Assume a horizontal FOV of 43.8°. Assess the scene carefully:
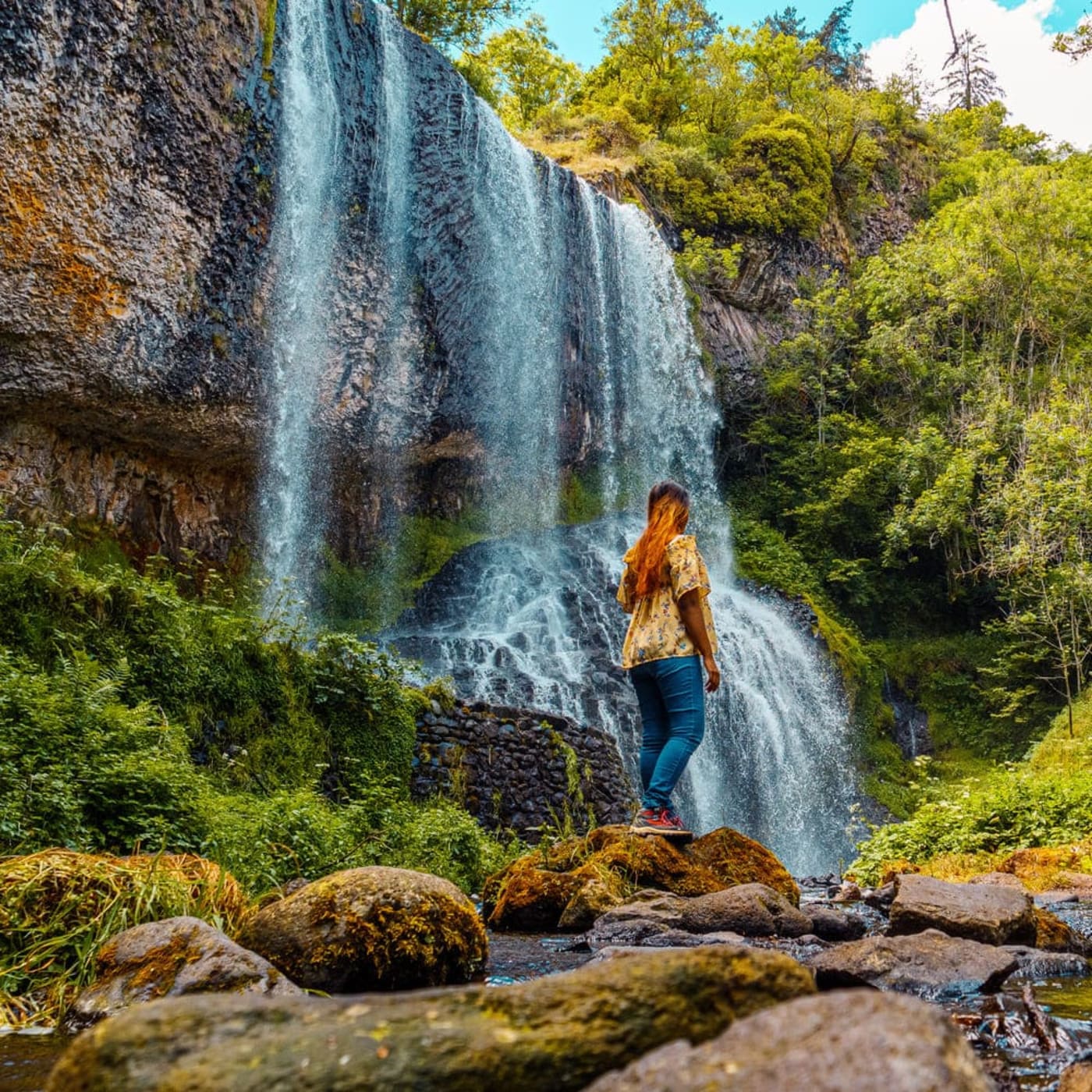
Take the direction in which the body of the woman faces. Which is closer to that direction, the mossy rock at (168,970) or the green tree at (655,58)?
the green tree

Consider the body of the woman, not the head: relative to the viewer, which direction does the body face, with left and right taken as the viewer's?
facing away from the viewer and to the right of the viewer

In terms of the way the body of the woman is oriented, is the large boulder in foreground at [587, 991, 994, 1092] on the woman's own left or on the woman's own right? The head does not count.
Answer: on the woman's own right

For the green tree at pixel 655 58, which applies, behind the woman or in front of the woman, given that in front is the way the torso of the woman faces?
in front

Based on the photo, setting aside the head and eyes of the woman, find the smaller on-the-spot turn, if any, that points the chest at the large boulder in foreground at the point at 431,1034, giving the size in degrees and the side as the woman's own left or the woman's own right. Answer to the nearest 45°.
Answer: approximately 135° to the woman's own right

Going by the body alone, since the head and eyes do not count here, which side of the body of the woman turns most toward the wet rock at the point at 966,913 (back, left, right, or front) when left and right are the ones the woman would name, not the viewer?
right

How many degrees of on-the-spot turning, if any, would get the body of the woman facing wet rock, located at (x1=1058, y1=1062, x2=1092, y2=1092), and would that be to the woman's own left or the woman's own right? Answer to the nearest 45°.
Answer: approximately 135° to the woman's own right

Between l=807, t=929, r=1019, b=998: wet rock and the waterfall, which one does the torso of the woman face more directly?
the waterfall
